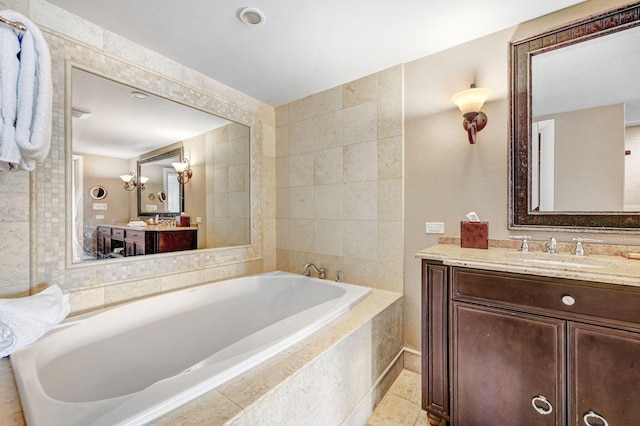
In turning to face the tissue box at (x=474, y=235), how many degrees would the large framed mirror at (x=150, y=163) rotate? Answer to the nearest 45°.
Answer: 0° — it already faces it

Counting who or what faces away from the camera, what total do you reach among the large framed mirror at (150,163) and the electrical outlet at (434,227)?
0

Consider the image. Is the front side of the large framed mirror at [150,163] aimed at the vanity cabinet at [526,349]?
yes

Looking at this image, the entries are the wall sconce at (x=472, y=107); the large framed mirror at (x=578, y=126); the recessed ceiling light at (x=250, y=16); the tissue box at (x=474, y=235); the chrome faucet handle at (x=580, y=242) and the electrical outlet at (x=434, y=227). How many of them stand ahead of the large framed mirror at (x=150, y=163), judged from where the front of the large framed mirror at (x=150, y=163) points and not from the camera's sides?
6

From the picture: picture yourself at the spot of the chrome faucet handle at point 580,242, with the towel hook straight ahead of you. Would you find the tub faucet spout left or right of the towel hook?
right

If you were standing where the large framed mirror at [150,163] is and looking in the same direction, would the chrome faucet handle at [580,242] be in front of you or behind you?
in front

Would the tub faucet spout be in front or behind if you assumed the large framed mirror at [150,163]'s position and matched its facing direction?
in front

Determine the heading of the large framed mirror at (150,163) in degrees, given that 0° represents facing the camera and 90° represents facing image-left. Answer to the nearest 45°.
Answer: approximately 315°

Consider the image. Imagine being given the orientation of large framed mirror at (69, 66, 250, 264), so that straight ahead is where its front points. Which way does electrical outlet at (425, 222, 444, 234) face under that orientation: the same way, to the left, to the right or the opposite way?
to the right
